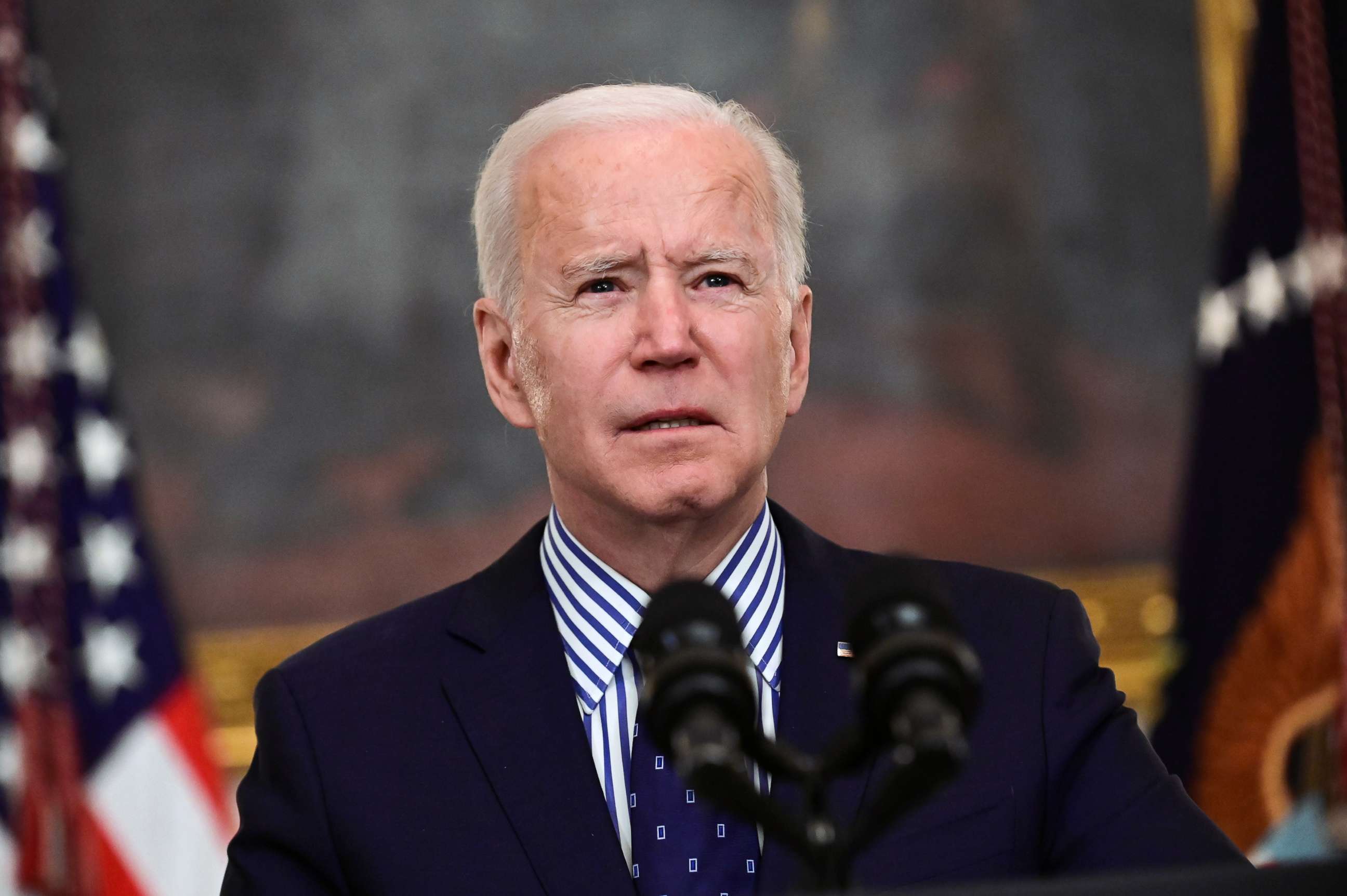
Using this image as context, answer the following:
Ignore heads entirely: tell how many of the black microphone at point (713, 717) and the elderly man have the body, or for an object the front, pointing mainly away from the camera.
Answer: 1

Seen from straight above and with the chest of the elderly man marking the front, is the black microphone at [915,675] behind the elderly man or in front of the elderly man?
in front

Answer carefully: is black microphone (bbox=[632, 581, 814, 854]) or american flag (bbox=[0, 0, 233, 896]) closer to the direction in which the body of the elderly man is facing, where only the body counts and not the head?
the black microphone

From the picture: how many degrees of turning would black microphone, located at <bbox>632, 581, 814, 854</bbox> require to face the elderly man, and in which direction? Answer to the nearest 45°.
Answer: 0° — it already faces them

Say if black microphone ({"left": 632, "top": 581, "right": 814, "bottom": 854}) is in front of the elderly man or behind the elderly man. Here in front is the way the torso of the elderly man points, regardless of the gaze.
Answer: in front

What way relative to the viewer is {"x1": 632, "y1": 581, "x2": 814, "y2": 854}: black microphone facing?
away from the camera

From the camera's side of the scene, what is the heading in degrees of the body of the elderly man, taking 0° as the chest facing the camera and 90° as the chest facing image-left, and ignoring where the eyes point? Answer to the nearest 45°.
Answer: approximately 0°

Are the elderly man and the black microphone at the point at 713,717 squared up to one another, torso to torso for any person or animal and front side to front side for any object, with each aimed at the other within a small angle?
yes

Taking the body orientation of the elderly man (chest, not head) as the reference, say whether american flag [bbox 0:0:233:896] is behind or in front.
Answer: behind

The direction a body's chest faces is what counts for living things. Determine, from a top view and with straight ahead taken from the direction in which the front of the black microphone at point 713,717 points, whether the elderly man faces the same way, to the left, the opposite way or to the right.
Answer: the opposite way
